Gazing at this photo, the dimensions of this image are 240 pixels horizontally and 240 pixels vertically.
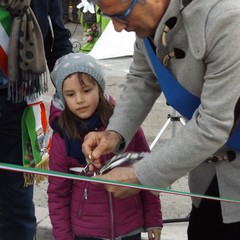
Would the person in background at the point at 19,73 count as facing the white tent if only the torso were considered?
no

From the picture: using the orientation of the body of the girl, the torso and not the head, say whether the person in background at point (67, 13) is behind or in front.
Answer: behind

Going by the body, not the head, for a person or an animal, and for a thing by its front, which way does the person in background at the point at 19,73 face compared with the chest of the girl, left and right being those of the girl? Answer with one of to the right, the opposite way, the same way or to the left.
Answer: the same way

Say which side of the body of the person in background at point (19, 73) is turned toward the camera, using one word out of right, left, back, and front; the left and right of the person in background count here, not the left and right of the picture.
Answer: front

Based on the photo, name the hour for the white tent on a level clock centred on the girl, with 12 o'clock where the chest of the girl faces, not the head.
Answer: The white tent is roughly at 6 o'clock from the girl.

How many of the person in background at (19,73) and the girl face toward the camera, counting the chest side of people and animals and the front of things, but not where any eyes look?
2

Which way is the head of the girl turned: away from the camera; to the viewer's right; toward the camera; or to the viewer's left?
toward the camera

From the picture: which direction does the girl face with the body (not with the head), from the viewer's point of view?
toward the camera

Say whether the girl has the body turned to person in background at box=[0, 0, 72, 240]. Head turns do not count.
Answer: no

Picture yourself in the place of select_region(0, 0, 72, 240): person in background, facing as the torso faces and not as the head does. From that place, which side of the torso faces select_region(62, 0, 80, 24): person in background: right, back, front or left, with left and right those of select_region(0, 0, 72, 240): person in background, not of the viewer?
back
